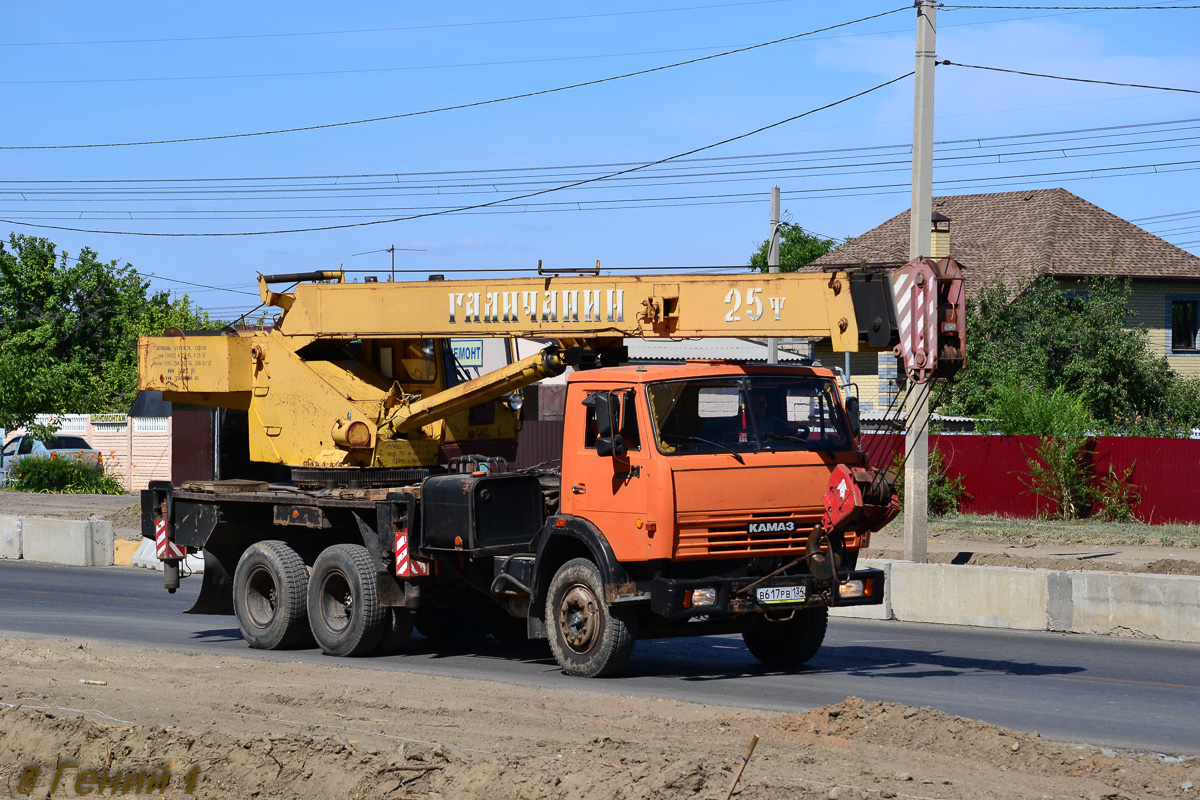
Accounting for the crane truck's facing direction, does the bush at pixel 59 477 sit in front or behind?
behind

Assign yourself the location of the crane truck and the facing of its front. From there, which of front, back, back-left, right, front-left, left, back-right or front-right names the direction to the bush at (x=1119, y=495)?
left

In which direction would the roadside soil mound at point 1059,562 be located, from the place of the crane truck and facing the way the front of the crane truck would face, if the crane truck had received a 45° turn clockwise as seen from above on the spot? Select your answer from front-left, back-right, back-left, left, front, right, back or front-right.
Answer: back-left

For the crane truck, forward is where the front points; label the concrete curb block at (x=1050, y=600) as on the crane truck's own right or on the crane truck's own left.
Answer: on the crane truck's own left

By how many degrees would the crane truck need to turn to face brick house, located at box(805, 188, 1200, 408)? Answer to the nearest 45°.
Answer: approximately 90° to its left

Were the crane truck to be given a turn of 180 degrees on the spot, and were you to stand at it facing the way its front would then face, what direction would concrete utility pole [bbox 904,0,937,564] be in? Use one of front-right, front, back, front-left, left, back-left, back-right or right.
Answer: right

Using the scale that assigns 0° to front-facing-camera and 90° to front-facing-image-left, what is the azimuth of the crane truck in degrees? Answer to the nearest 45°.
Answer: approximately 315°

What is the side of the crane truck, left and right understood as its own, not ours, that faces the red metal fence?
left

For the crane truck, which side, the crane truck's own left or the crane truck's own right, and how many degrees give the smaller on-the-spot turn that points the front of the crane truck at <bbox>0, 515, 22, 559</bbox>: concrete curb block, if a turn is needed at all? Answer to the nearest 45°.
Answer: approximately 180°
